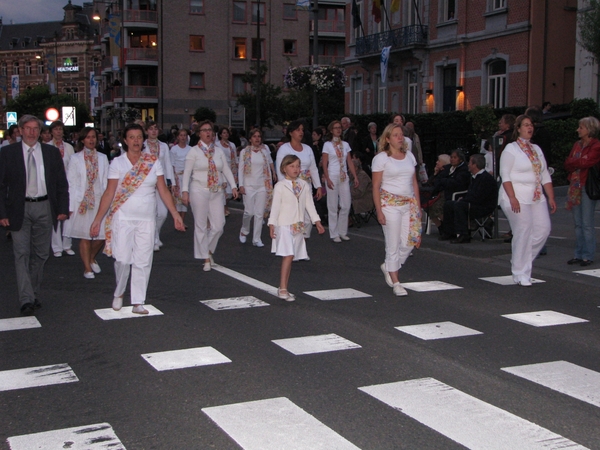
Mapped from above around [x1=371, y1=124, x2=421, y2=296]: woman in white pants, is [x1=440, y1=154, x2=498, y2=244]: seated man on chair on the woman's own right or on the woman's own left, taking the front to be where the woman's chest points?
on the woman's own left

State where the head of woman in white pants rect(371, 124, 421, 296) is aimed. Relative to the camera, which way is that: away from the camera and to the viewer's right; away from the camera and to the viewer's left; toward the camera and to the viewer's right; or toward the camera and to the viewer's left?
toward the camera and to the viewer's right

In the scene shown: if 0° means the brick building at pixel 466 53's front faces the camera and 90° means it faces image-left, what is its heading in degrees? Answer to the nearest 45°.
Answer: approximately 45°

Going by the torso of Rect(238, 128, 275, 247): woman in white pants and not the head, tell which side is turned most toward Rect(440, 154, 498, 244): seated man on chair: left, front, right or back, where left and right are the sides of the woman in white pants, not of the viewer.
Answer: left

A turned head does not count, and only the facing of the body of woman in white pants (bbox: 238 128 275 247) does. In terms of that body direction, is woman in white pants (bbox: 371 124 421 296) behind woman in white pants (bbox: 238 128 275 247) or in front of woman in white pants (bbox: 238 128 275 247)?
in front

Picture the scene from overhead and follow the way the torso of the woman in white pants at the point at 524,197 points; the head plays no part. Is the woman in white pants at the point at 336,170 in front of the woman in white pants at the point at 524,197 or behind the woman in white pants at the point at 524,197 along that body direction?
behind

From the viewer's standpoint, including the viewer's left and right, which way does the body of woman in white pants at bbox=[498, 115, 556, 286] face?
facing the viewer and to the right of the viewer

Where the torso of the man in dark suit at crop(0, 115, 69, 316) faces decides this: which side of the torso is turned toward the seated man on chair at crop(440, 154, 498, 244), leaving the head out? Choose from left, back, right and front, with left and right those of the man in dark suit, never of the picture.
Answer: left

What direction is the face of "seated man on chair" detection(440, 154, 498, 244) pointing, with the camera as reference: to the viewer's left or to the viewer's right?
to the viewer's left

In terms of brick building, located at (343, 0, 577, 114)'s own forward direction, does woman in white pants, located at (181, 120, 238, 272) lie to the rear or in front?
in front

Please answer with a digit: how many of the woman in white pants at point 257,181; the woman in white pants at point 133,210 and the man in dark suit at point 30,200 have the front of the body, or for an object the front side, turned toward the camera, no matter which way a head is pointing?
3

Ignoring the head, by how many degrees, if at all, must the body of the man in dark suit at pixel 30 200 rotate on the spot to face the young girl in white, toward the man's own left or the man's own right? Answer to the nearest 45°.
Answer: approximately 90° to the man's own left

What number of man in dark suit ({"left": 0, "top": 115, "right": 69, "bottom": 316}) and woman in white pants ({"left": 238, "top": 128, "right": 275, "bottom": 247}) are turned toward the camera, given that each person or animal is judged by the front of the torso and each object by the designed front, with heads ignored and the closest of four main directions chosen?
2

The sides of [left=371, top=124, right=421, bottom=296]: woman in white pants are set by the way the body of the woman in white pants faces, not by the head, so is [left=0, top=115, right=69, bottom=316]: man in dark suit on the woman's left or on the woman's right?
on the woman's right
